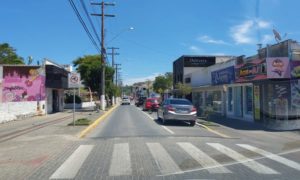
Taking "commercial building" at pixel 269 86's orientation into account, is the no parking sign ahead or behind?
ahead

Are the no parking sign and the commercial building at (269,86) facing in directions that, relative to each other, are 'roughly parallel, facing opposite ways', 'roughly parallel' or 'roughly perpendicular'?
roughly perpendicular

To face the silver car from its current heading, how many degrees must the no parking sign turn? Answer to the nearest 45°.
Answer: approximately 90° to its left

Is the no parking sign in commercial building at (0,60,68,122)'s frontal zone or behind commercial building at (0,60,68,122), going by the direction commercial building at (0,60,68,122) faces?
frontal zone

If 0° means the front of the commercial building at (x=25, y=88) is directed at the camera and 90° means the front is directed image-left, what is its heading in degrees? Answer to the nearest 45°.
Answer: approximately 315°

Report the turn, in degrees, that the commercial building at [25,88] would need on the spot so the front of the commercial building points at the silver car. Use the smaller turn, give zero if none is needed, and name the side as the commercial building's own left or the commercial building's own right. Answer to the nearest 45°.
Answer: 0° — it already faces it

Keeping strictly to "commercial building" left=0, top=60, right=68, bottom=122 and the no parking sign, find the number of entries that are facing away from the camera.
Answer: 0

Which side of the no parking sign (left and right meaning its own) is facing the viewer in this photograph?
front

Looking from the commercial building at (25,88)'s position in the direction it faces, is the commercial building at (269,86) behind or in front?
in front

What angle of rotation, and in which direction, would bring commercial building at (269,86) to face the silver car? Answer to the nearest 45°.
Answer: approximately 45° to its right

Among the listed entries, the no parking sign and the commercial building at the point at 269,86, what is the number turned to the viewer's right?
0

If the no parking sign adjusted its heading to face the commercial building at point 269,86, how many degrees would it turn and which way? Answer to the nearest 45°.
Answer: approximately 90° to its left
